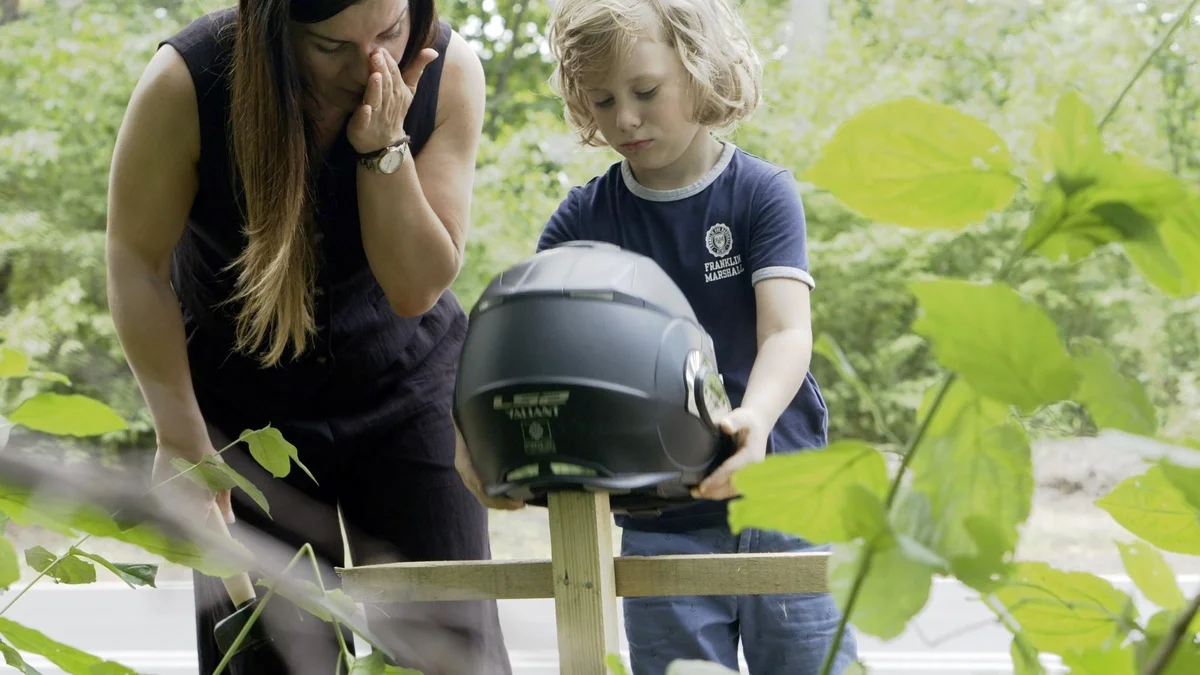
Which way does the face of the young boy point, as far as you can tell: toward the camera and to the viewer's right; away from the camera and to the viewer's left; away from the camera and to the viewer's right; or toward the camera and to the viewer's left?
toward the camera and to the viewer's left

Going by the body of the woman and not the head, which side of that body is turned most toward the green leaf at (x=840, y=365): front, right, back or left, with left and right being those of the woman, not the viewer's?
front

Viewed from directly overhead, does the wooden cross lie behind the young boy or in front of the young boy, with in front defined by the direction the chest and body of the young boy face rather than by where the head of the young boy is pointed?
in front

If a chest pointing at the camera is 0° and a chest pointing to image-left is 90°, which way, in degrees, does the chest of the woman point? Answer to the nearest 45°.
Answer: approximately 0°
